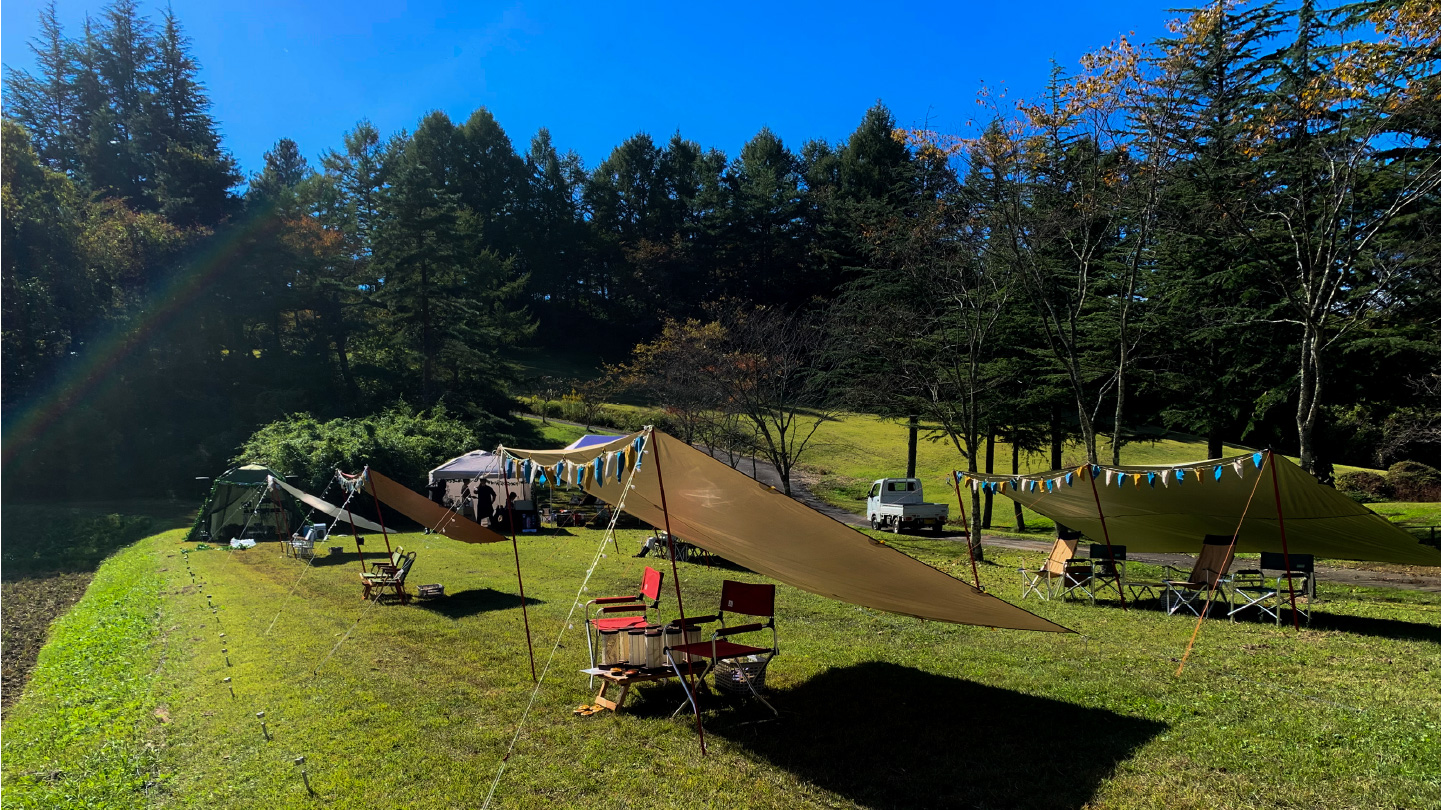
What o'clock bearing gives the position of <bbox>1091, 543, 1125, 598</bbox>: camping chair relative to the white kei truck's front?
The camping chair is roughly at 7 o'clock from the white kei truck.

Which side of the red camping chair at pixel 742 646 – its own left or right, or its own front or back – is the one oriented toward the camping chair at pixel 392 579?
right

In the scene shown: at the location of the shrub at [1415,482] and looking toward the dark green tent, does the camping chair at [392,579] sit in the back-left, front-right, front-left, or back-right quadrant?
front-left

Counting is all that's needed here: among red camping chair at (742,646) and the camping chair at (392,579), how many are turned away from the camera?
0

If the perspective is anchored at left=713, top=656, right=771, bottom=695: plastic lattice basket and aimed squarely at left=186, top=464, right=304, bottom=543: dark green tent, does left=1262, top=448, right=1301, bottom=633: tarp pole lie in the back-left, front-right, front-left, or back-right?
back-right

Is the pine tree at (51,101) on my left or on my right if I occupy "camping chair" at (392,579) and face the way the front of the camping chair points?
on my right

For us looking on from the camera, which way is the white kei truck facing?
facing away from the viewer and to the left of the viewer

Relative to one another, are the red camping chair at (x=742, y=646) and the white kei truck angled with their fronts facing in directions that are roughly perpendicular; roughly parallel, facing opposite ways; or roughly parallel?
roughly perpendicular

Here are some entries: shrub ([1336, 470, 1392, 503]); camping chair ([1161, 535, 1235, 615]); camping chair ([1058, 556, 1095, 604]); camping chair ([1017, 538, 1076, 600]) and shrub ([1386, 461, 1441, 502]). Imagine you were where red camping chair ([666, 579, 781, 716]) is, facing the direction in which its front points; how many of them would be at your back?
5

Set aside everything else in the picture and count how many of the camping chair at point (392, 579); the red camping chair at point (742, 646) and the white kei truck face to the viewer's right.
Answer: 0

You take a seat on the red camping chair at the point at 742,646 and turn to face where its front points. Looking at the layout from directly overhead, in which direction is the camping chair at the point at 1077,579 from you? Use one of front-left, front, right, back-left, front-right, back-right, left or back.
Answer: back

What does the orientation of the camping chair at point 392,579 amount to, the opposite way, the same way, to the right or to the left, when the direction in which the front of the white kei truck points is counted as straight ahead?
to the left

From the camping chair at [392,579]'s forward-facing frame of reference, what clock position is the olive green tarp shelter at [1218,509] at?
The olive green tarp shelter is roughly at 7 o'clock from the camping chair.
